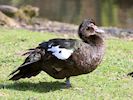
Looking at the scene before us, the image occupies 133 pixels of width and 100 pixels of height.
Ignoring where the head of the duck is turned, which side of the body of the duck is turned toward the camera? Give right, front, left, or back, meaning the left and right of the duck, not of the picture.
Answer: right
